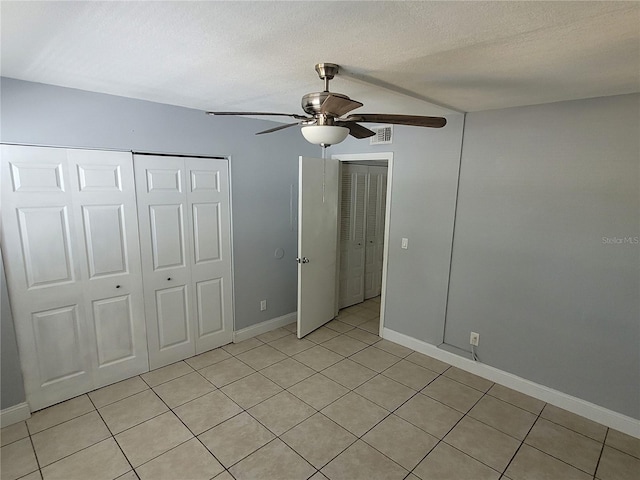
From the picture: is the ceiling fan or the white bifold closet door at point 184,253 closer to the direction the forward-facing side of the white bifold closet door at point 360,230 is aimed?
the ceiling fan

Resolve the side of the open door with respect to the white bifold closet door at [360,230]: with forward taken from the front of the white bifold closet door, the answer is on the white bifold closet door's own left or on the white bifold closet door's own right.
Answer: on the white bifold closet door's own right

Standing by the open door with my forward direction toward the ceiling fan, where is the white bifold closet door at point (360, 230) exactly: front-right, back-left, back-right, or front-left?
back-left

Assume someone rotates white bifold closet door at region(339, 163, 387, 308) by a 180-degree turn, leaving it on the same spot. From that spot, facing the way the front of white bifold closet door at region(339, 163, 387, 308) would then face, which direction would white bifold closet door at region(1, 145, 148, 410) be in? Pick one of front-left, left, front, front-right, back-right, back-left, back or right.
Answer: left

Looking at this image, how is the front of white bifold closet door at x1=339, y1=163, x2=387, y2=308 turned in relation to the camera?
facing the viewer and to the right of the viewer

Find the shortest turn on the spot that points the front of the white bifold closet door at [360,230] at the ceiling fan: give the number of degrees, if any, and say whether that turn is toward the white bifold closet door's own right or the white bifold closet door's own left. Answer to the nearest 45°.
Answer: approximately 45° to the white bifold closet door's own right

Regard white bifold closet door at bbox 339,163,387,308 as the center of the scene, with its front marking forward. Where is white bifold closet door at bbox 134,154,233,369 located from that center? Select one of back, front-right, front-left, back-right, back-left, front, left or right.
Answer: right
